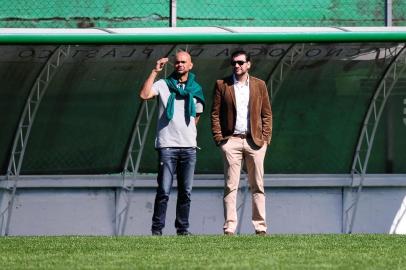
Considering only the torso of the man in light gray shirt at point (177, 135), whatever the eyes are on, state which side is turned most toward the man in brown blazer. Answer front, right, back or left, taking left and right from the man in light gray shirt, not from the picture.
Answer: left

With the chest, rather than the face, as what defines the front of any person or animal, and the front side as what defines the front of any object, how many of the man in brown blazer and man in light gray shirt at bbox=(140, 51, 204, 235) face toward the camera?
2

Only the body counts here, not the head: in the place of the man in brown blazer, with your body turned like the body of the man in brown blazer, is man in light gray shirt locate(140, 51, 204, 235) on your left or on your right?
on your right

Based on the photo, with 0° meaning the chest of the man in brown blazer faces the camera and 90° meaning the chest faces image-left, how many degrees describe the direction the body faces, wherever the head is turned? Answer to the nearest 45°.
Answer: approximately 0°

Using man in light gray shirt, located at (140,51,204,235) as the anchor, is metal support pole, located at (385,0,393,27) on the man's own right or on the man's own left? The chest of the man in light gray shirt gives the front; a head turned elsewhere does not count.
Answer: on the man's own left

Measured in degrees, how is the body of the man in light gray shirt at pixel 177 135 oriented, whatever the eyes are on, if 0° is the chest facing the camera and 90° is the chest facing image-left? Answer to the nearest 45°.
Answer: approximately 0°

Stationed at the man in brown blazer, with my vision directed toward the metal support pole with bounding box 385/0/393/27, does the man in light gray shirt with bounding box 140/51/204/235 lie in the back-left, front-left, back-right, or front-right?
back-left
